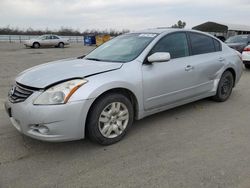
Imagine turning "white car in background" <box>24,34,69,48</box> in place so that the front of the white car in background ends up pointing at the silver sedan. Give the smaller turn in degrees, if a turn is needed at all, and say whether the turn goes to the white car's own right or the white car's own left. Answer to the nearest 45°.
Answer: approximately 90° to the white car's own left

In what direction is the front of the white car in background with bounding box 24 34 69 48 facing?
to the viewer's left

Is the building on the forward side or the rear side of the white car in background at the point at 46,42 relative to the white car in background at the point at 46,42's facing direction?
on the rear side

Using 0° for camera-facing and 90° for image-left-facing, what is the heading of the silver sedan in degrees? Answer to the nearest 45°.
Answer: approximately 45°

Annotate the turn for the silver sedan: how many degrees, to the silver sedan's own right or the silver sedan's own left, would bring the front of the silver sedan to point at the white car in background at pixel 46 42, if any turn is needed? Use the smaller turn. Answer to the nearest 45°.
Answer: approximately 135° to the silver sedan's own right

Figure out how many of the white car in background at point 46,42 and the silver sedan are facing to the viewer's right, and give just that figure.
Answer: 0

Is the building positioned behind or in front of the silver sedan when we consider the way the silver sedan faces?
behind
